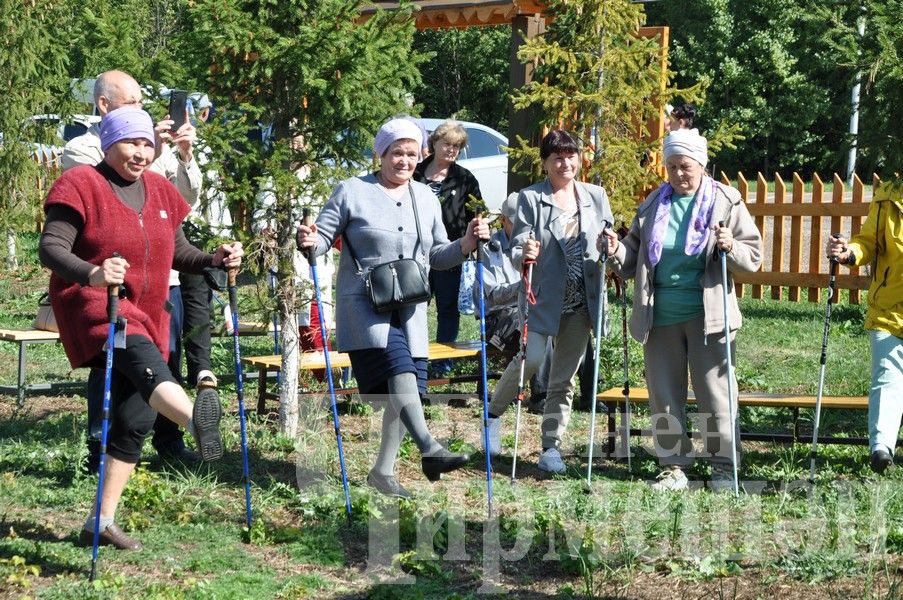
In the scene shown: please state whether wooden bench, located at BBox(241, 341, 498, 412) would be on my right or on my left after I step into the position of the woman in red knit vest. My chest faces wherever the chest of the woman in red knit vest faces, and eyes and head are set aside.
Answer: on my left

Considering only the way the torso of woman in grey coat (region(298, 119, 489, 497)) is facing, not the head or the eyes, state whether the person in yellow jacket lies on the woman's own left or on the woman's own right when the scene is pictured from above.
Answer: on the woman's own left

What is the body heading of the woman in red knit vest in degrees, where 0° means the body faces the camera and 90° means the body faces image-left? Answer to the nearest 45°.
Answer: approximately 315°

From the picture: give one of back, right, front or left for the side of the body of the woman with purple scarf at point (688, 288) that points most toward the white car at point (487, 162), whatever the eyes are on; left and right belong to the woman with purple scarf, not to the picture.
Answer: back

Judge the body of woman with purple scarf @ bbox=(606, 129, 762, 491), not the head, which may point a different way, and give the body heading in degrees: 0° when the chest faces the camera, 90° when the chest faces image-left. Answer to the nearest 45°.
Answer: approximately 0°

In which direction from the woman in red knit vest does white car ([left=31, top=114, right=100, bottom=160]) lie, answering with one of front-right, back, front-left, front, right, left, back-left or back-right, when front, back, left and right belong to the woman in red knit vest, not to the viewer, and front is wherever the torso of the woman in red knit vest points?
back-left

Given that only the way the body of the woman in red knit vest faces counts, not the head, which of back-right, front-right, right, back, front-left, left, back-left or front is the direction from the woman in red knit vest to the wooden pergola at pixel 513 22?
left

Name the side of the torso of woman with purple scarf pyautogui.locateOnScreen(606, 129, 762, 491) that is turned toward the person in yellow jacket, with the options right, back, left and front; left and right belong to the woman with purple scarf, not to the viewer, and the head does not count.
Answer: left

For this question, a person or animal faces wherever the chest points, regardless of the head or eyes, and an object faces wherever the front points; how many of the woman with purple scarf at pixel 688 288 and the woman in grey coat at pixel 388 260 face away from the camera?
0
